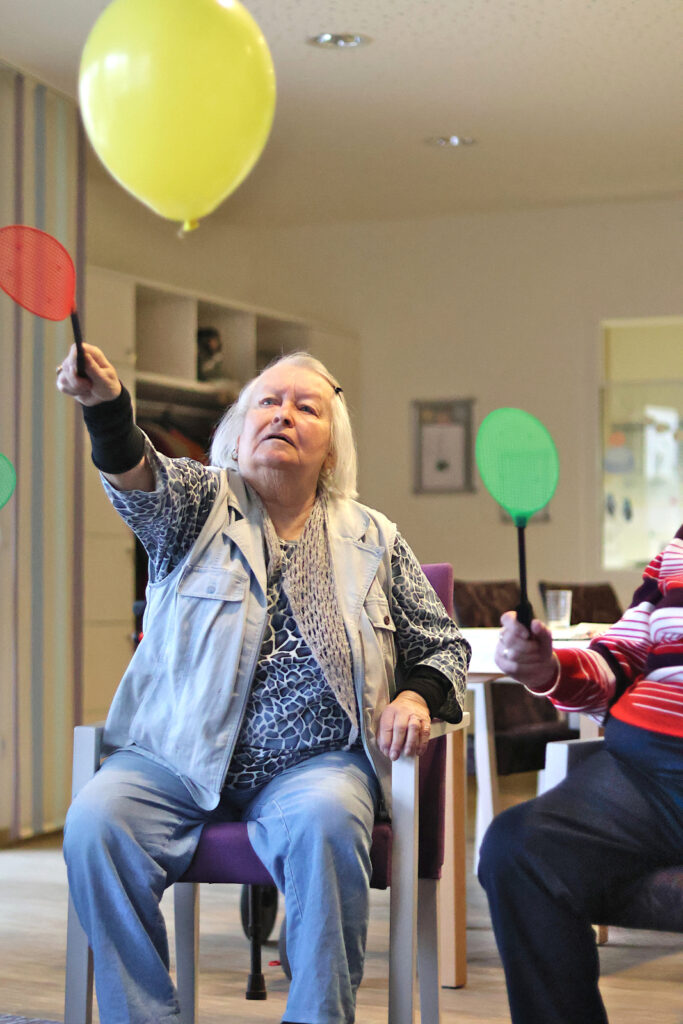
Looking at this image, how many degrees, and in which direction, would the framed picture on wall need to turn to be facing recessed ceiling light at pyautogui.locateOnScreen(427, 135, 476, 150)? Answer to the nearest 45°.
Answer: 0° — it already faces it

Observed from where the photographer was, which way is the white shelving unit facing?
facing the viewer and to the right of the viewer

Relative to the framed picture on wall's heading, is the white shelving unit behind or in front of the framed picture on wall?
in front

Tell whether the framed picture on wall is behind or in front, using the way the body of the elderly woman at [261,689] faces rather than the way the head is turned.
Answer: behind

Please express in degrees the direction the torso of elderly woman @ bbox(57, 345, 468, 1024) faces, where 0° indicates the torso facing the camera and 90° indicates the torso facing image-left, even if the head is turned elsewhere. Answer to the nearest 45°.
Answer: approximately 0°

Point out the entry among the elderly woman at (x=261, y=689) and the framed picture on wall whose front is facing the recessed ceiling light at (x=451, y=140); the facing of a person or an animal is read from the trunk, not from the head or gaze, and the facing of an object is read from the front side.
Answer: the framed picture on wall

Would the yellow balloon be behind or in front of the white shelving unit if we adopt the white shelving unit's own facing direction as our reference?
in front

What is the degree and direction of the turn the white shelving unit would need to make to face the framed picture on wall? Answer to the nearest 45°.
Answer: approximately 90° to its left

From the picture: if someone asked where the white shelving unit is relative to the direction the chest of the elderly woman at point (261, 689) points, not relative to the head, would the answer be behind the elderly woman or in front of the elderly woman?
behind

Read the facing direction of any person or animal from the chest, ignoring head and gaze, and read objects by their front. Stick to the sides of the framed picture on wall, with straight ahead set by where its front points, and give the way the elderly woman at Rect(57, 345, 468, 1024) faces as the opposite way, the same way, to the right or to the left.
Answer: the same way

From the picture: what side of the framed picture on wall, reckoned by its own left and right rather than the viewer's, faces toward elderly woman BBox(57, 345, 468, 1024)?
front

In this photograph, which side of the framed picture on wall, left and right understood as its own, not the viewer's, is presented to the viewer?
front

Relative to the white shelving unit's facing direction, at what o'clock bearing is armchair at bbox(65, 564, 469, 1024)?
The armchair is roughly at 1 o'clock from the white shelving unit.

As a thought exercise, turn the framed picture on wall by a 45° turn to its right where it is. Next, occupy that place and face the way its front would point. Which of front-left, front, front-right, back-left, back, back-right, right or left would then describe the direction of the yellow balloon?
front-left

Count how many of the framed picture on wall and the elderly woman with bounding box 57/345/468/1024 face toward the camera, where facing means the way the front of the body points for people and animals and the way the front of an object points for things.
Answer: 2

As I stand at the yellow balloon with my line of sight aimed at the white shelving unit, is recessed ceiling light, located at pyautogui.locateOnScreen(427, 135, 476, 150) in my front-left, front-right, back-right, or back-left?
front-right
